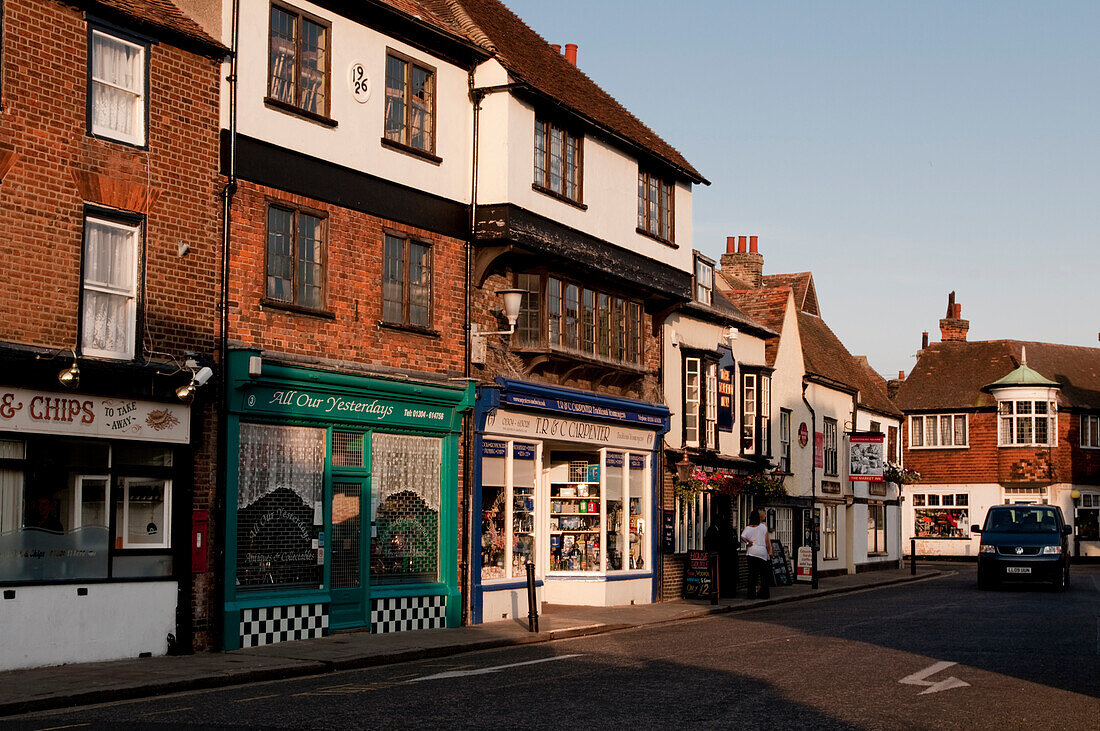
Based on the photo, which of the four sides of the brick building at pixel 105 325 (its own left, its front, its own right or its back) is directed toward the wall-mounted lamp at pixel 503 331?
left

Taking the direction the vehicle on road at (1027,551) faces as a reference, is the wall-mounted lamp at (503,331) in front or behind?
in front

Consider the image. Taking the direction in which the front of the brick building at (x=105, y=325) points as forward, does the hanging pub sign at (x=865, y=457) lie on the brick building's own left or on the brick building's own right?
on the brick building's own left

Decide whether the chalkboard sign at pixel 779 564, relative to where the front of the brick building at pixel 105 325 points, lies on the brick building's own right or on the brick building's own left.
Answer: on the brick building's own left

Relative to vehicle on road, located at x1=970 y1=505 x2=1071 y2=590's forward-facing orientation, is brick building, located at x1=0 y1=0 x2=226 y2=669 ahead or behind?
ahead

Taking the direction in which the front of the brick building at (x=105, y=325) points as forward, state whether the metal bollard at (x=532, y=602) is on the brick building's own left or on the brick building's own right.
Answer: on the brick building's own left

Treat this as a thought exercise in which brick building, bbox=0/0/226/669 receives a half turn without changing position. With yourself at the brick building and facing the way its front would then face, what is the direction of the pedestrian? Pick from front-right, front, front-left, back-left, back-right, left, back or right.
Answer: right

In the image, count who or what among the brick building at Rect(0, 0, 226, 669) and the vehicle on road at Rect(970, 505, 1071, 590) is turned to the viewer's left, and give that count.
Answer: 0

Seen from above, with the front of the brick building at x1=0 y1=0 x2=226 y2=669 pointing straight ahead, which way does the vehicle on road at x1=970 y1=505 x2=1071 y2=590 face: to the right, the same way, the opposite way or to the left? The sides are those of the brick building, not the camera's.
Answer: to the right

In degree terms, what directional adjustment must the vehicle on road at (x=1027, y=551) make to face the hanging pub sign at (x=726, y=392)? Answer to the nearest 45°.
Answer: approximately 90° to its right

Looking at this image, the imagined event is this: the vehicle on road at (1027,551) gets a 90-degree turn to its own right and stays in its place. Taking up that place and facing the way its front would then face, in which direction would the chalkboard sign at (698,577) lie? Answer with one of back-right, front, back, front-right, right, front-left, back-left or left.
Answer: front-left

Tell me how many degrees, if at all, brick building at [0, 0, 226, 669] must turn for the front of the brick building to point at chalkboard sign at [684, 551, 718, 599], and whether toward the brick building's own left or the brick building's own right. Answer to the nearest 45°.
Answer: approximately 90° to the brick building's own left

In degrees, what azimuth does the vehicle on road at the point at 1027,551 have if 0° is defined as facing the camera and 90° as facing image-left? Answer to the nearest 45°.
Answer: approximately 0°

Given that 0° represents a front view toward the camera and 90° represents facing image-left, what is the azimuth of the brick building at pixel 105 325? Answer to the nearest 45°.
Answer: approximately 315°
